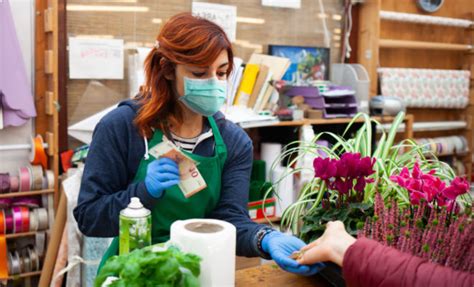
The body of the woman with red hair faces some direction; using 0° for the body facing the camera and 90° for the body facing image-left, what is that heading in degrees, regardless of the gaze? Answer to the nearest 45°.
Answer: approximately 315°

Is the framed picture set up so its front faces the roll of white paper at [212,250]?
yes

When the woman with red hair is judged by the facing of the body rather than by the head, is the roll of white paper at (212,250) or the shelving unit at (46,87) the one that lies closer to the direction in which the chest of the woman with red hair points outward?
the roll of white paper

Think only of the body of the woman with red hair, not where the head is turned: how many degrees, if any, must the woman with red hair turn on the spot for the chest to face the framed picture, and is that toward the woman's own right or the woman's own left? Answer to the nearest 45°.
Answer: approximately 135° to the woman's own left

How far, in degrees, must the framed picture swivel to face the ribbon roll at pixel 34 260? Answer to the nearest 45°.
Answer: approximately 45° to its right

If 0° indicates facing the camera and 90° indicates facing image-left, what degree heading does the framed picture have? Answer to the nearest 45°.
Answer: approximately 0°

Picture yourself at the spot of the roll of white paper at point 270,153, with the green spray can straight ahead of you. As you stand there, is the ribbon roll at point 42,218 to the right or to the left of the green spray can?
right

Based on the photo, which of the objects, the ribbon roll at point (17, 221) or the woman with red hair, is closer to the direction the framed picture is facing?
the woman with red hair

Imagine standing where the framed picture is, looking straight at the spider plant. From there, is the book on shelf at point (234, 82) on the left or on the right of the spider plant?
right

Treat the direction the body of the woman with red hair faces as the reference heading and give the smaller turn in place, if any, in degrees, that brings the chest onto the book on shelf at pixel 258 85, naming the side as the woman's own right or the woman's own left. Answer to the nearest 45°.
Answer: approximately 135° to the woman's own left
